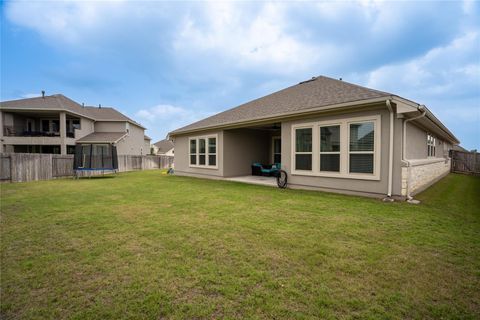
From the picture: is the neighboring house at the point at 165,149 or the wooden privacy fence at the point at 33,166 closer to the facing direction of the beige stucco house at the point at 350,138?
the neighboring house

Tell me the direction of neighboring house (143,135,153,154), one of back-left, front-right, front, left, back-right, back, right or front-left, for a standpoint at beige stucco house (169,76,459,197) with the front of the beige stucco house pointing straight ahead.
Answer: left

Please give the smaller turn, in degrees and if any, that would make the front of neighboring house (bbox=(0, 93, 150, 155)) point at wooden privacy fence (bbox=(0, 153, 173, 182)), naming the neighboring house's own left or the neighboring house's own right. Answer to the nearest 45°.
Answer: approximately 180°

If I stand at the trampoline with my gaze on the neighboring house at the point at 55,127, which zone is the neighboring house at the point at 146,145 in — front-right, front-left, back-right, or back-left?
front-right

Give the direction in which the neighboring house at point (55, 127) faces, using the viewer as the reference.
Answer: facing away from the viewer

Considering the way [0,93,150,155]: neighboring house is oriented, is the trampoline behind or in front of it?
behind

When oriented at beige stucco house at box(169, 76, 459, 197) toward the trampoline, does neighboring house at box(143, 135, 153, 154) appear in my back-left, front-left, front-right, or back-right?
front-right

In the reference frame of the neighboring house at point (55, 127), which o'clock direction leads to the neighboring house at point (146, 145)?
the neighboring house at point (146, 145) is roughly at 2 o'clock from the neighboring house at point (55, 127).

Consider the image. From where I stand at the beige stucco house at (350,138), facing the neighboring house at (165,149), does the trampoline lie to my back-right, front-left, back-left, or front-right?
front-left

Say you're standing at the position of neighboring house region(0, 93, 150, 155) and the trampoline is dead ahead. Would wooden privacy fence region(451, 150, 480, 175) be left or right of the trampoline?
left

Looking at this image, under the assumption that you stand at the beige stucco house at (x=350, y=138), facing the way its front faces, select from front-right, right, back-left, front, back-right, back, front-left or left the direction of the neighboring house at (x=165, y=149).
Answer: left

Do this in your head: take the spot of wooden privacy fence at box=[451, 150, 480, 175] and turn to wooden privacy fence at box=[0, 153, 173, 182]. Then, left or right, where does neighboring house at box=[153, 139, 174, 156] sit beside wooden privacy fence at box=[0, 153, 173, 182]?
right

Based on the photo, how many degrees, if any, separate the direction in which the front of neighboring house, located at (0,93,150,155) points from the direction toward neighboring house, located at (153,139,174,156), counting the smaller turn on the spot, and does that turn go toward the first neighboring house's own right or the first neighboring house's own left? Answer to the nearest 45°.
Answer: approximately 45° to the first neighboring house's own right

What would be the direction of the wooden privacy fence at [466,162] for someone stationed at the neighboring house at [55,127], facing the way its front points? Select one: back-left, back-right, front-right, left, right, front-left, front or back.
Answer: back-right

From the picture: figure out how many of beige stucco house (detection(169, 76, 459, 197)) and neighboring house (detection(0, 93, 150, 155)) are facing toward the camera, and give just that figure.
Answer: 0

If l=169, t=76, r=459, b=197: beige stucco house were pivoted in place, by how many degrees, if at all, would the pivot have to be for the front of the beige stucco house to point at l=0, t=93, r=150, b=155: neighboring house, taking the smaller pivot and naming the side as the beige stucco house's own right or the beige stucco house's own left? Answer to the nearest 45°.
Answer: approximately 135° to the beige stucco house's own left

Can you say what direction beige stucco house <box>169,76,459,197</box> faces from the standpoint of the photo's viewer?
facing away from the viewer and to the right of the viewer

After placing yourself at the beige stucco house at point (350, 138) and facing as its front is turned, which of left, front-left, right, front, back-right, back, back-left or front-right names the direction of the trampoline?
back-left
